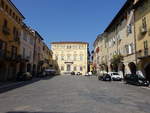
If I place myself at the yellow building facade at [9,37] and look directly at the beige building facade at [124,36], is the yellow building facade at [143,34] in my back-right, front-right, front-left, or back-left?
front-right

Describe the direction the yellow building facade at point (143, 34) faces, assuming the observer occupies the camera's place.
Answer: facing the viewer and to the left of the viewer

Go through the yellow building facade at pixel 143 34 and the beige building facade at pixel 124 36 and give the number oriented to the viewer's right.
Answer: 0

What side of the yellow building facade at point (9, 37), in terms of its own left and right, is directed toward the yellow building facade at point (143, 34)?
front

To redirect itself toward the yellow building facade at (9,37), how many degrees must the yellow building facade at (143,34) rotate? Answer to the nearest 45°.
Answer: approximately 45° to its right

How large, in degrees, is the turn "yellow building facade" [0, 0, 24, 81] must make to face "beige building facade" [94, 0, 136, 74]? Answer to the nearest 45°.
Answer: approximately 45° to its left

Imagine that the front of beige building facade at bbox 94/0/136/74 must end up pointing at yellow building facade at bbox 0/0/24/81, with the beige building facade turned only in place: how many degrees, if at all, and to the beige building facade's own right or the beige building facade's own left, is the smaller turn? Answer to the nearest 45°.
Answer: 0° — it already faces it

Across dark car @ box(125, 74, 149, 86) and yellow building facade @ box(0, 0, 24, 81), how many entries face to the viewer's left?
0

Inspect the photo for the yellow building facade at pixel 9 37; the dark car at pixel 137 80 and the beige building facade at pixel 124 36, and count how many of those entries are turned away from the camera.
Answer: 0

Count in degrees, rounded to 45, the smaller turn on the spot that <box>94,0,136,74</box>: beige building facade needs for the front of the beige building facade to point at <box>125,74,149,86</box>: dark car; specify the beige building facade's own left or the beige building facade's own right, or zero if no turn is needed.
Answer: approximately 45° to the beige building facade's own left

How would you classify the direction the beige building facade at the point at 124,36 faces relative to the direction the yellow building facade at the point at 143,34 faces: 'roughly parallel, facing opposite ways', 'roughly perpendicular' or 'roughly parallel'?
roughly parallel
